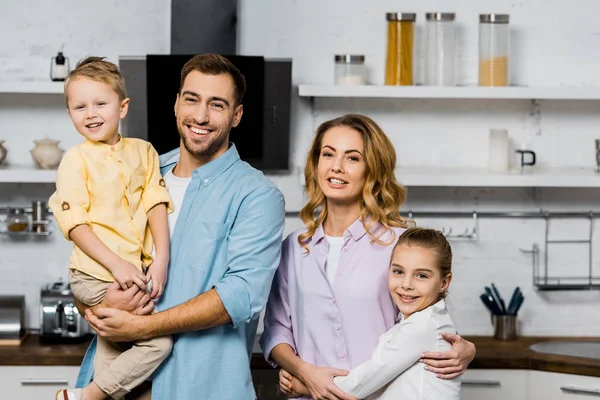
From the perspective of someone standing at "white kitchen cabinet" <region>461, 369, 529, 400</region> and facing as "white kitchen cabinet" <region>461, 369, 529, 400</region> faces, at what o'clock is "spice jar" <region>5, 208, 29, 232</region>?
The spice jar is roughly at 3 o'clock from the white kitchen cabinet.

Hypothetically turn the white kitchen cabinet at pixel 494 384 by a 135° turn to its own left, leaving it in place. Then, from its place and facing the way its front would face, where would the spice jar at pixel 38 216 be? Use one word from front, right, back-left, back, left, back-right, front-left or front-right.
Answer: back-left

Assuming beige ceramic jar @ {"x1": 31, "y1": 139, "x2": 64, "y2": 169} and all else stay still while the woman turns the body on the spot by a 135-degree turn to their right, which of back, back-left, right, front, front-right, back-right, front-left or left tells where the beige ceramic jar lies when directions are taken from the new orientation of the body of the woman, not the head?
front

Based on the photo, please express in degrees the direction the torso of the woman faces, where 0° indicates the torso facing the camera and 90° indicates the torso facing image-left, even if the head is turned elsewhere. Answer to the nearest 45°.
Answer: approximately 0°
